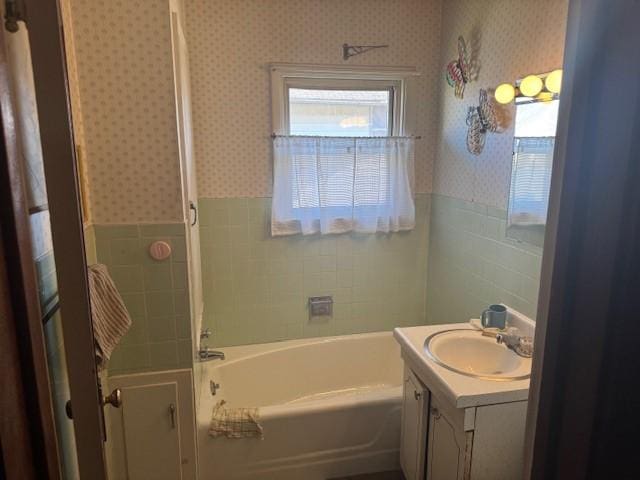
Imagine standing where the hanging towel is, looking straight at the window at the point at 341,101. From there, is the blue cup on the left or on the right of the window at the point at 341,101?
right

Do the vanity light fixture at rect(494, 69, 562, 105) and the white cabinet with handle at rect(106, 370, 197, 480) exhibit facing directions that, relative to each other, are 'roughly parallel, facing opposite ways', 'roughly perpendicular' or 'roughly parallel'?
roughly perpendicular

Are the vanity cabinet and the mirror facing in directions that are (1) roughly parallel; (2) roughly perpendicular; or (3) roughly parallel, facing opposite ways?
roughly parallel

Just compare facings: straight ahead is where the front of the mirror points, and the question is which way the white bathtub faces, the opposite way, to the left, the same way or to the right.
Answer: to the left

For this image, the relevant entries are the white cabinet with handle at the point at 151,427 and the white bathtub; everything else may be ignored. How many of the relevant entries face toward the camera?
2

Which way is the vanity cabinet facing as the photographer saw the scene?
facing the viewer and to the left of the viewer

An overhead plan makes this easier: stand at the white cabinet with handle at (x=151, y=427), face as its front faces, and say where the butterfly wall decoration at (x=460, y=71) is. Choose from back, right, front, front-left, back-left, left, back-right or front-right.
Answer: left

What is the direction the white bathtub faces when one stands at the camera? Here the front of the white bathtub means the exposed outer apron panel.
facing the viewer

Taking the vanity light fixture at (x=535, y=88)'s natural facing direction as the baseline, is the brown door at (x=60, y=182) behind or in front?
in front

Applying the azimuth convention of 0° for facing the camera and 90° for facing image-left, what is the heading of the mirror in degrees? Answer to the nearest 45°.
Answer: approximately 45°

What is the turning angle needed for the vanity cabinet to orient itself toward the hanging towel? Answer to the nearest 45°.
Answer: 0° — it already faces it

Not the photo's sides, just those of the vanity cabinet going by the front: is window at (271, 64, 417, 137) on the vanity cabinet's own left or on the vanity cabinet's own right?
on the vanity cabinet's own right

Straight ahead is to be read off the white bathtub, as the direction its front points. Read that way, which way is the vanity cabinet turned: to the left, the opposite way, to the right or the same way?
to the right

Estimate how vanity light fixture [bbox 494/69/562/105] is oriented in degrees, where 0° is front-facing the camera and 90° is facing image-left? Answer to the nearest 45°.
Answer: approximately 45°
